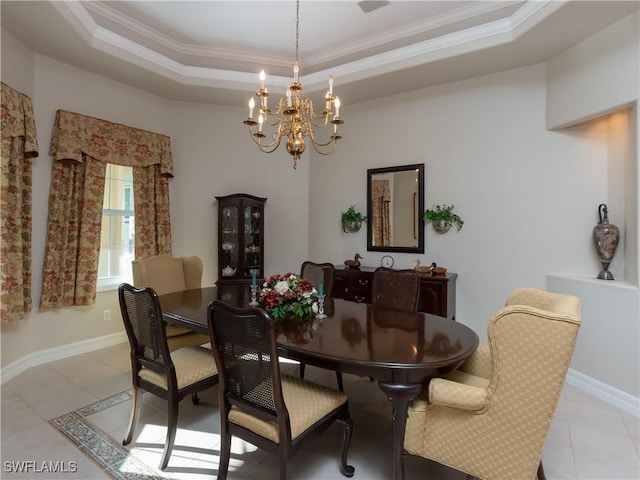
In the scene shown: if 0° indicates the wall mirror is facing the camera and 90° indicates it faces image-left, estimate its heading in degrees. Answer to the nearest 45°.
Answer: approximately 45°

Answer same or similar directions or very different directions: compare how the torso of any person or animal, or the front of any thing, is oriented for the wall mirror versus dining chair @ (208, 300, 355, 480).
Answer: very different directions

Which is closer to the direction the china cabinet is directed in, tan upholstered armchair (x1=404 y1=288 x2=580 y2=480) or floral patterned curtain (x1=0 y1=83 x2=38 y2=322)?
the tan upholstered armchair

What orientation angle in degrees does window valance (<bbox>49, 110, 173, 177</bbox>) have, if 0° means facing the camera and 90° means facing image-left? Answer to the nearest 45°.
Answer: approximately 315°

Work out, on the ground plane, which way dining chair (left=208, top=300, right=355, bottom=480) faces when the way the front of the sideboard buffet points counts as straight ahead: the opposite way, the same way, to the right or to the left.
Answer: the opposite way

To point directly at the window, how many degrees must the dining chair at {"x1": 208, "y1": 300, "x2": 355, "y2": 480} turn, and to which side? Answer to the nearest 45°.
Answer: approximately 90° to its left

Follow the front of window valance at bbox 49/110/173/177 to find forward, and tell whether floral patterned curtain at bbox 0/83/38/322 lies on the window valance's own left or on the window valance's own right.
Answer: on the window valance's own right

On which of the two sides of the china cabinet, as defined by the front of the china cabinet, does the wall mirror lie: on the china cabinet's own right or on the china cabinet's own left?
on the china cabinet's own left

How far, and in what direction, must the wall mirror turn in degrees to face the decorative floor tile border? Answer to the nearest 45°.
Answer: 0° — it already faces it

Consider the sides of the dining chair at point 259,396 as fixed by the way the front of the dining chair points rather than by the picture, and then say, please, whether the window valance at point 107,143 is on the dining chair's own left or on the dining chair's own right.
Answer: on the dining chair's own left
